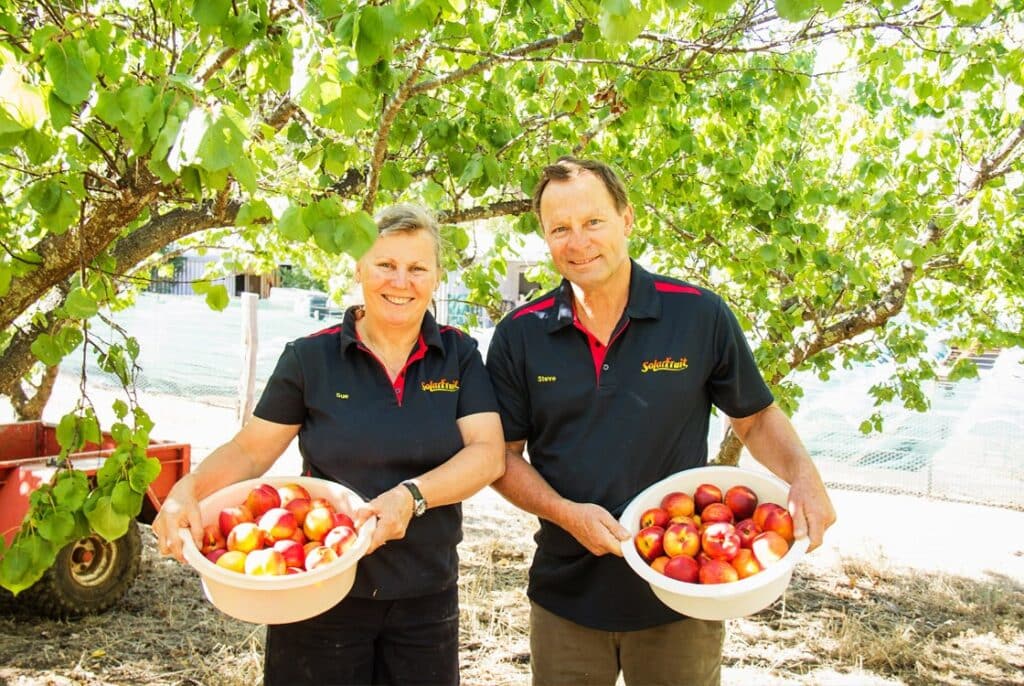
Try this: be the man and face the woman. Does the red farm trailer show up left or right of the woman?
right

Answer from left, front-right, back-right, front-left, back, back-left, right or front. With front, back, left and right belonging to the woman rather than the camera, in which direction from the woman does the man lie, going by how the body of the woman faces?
left

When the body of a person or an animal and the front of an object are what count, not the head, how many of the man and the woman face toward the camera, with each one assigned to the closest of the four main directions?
2

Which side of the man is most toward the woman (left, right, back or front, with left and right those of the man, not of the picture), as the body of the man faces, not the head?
right

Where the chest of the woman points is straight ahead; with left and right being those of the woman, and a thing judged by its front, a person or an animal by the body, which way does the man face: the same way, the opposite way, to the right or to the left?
the same way

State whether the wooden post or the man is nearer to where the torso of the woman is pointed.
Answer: the man

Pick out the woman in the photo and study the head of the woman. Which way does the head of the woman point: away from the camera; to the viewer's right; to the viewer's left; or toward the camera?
toward the camera

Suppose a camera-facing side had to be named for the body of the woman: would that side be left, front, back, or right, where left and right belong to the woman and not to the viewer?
front

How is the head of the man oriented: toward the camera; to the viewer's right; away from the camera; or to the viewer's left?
toward the camera

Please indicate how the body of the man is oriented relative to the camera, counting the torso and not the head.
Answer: toward the camera

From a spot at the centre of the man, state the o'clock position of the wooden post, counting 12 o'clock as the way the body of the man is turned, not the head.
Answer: The wooden post is roughly at 5 o'clock from the man.

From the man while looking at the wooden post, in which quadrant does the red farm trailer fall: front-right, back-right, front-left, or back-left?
front-left

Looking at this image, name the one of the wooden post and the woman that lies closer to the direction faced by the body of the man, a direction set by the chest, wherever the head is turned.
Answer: the woman

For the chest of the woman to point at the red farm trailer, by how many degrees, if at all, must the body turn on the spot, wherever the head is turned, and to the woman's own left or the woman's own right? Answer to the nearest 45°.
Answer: approximately 135° to the woman's own right
